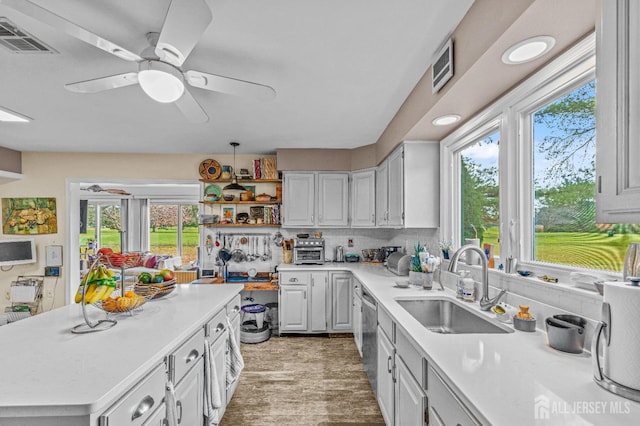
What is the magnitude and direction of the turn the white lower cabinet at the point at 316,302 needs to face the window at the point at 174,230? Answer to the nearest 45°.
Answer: approximately 135° to its right

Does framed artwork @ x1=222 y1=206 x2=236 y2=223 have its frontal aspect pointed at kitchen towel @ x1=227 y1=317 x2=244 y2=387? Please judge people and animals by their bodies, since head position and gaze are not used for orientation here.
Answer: yes

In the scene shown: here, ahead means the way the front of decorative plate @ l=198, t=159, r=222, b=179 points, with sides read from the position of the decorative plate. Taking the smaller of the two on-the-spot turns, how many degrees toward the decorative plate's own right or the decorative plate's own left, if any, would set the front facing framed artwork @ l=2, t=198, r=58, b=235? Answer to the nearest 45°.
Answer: approximately 90° to the decorative plate's own right

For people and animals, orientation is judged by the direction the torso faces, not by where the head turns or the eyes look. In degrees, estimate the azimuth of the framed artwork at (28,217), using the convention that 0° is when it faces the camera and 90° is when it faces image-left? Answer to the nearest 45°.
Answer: approximately 0°

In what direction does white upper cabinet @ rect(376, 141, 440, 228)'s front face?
to the viewer's left

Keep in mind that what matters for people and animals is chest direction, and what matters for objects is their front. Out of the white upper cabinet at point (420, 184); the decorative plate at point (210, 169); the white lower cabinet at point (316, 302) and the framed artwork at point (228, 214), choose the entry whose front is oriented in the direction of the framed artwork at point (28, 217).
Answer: the white upper cabinet

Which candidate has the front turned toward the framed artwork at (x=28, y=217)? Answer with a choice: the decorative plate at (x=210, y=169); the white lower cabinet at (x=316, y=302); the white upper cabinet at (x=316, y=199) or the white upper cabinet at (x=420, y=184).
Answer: the white upper cabinet at (x=420, y=184)

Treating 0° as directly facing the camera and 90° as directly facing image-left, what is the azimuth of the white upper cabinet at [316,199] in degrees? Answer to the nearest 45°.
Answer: approximately 0°

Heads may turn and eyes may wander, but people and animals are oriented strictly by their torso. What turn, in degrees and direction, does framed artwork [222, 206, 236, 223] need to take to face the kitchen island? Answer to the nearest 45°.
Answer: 0° — it already faces it

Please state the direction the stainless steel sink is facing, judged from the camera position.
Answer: facing to the left of the viewer

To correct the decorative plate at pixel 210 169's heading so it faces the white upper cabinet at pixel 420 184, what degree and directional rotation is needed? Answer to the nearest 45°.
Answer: approximately 45° to its left
